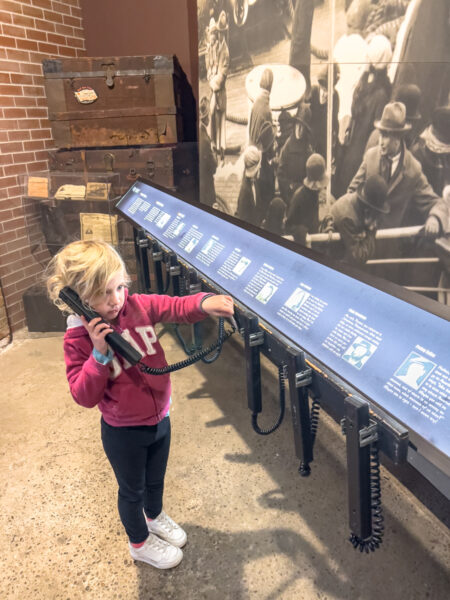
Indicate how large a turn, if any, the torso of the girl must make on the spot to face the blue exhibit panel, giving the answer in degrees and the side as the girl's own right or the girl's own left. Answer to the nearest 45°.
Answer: approximately 45° to the girl's own left

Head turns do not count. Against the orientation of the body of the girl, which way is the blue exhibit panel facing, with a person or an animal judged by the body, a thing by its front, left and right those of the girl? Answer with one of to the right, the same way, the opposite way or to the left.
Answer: to the right

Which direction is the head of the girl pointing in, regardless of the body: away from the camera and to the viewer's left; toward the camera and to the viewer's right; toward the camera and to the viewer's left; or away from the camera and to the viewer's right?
toward the camera and to the viewer's right

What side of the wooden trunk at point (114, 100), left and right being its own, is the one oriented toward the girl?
front

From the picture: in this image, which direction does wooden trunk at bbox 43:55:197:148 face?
toward the camera

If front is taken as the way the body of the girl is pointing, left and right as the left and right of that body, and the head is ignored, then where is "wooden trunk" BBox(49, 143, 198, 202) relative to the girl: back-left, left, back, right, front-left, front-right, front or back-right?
back-left

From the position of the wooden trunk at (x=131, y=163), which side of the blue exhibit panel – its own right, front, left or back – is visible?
right

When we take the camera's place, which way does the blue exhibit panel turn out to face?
facing the viewer and to the left of the viewer

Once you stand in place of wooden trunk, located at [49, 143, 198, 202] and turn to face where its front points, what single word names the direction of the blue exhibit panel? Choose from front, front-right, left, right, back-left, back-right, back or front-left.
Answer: front

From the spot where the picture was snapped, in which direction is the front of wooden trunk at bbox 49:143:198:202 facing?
facing the viewer

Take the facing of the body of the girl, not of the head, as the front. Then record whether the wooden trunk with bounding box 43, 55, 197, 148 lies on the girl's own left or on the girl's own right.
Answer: on the girl's own left
